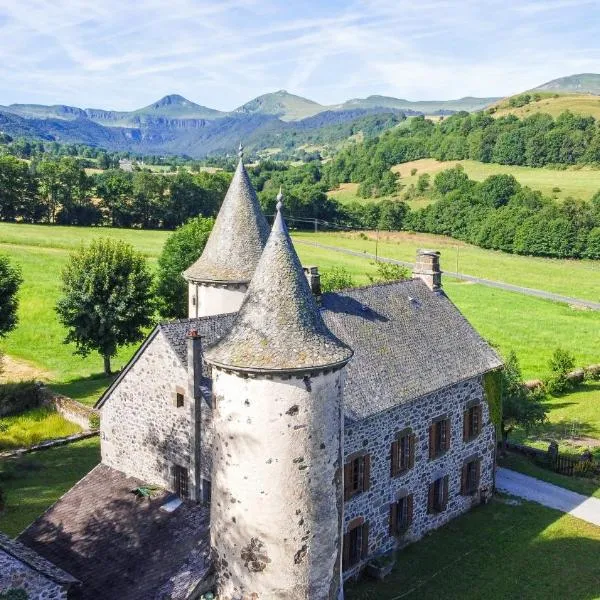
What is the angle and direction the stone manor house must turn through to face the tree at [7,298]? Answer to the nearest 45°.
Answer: approximately 180°

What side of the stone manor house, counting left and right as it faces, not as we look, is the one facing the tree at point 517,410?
left

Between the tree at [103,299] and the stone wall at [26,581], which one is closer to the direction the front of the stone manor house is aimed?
the stone wall

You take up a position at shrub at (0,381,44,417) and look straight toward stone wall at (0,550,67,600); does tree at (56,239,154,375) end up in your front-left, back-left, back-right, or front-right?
back-left

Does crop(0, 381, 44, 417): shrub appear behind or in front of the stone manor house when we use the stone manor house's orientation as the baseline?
behind

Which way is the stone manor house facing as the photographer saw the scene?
facing the viewer and to the right of the viewer

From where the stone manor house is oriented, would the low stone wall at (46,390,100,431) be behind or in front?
behind
